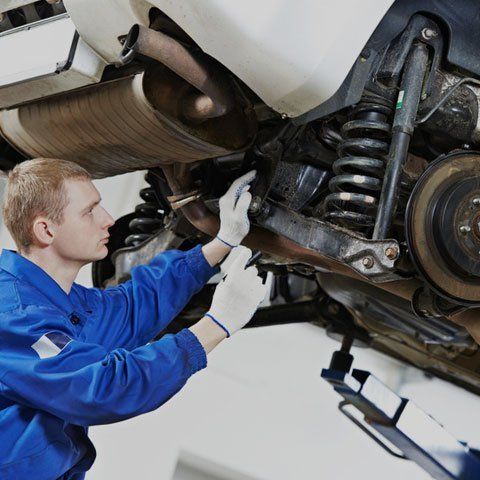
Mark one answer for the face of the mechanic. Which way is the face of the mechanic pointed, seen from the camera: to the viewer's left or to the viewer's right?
to the viewer's right

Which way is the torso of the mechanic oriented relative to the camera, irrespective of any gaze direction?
to the viewer's right
